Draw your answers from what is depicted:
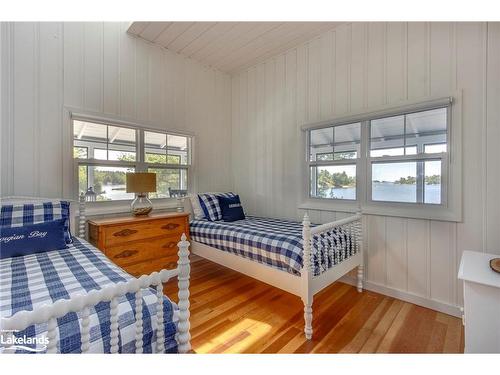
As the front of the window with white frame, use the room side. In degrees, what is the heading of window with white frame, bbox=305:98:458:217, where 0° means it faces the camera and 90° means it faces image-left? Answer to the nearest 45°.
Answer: approximately 45°

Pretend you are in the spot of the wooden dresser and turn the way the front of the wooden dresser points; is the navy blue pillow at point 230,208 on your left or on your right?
on your left

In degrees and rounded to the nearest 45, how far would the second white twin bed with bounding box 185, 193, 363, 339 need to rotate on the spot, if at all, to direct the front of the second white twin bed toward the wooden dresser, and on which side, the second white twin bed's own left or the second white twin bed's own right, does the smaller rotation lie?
approximately 135° to the second white twin bed's own right

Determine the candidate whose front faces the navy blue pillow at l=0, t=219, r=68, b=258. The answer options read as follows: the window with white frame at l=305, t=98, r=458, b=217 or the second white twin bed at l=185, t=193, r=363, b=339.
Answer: the window with white frame

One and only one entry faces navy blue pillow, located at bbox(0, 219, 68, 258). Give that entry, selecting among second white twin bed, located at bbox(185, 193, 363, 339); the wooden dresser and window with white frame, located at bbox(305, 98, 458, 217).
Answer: the window with white frame

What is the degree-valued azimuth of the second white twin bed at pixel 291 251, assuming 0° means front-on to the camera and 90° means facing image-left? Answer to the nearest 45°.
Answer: approximately 315°

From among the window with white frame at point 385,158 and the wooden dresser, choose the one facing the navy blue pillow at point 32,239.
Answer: the window with white frame
